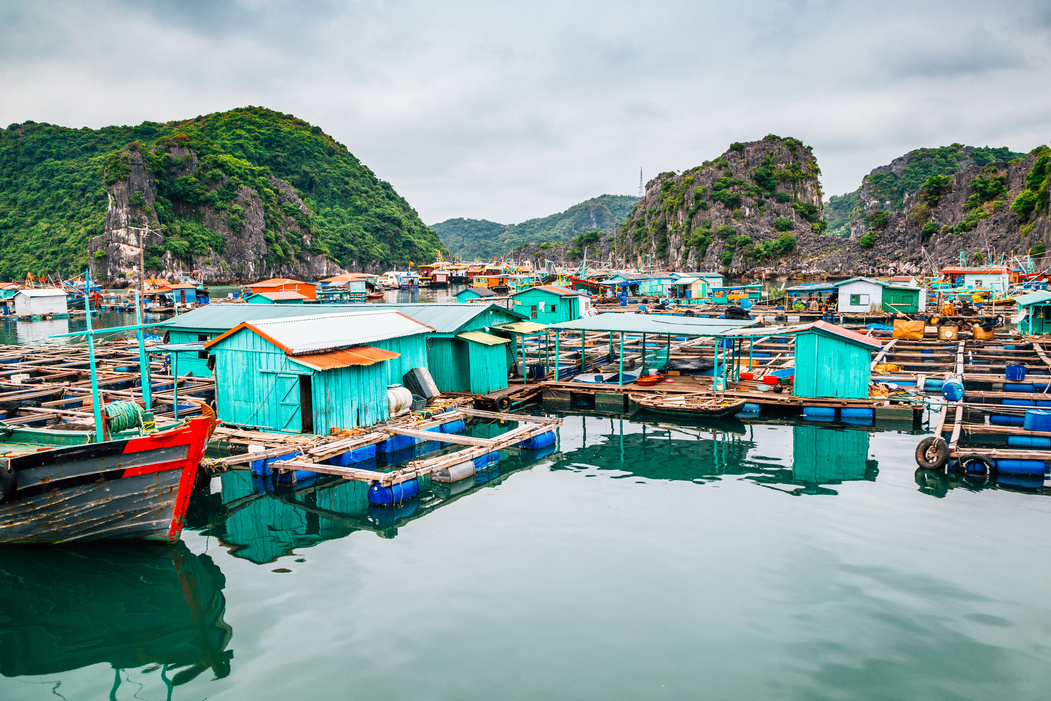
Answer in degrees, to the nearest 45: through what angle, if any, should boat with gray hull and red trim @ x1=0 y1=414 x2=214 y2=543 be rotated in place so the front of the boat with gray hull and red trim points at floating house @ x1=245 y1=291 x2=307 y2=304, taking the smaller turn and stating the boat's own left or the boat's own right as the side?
approximately 90° to the boat's own left

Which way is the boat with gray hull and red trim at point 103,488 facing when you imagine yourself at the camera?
facing to the right of the viewer

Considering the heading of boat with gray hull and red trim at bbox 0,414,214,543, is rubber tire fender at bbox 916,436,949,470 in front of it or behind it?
in front

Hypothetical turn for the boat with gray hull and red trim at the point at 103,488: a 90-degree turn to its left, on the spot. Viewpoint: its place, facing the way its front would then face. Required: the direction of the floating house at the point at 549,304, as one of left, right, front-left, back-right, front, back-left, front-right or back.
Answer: front-right

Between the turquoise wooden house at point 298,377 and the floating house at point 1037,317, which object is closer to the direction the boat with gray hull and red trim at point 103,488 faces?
the floating house

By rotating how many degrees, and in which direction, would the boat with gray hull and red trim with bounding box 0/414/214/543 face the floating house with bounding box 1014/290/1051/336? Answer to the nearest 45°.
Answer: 0° — it already faces it

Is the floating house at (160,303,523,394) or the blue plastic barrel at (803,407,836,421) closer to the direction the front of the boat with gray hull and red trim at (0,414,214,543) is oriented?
the blue plastic barrel

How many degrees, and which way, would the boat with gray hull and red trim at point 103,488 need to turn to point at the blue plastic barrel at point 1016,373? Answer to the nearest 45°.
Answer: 0° — it already faces it

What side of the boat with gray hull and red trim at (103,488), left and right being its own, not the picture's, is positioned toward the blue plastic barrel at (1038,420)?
front

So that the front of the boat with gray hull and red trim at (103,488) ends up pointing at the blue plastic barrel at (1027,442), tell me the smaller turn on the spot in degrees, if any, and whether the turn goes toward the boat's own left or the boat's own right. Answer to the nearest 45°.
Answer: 0° — it already faces it

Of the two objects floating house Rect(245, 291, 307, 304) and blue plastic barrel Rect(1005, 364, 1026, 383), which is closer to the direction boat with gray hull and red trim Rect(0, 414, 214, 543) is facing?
the blue plastic barrel

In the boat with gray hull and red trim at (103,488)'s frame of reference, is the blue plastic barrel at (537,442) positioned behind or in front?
in front

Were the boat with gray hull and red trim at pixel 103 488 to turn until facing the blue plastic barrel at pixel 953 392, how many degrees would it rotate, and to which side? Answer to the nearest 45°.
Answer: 0° — it already faces it

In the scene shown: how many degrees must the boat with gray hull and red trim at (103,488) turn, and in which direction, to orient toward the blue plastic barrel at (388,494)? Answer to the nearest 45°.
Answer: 0° — it already faces it
